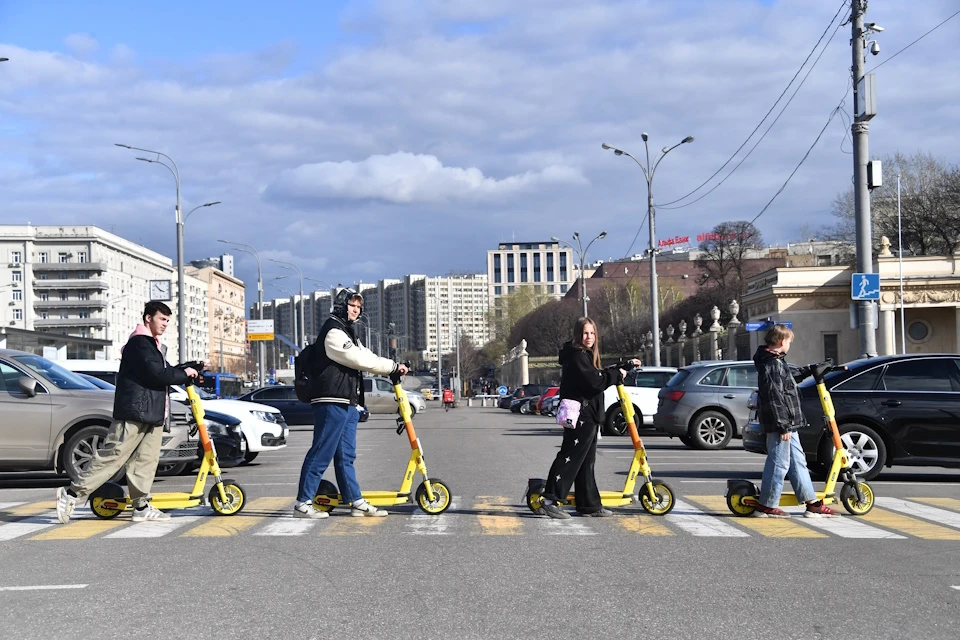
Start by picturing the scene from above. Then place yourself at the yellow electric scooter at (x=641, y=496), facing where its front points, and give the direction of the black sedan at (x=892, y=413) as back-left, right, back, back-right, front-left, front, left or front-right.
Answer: front-left

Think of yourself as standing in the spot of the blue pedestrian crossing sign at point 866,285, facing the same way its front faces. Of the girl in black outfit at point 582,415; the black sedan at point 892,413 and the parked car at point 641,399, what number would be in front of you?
2

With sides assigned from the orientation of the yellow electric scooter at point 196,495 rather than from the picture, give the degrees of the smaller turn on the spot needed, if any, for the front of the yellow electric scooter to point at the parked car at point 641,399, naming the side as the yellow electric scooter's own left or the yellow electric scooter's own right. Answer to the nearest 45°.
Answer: approximately 45° to the yellow electric scooter's own left

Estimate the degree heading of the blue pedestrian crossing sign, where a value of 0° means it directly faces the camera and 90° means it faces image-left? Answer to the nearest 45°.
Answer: approximately 0°

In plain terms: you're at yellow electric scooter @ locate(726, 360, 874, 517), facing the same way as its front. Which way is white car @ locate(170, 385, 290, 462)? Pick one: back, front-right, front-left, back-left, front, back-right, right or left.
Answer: back-left

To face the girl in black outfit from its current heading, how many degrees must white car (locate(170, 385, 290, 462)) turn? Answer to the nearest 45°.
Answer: approximately 45° to its right

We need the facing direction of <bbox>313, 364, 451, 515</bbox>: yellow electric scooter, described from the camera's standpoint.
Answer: facing to the right of the viewer

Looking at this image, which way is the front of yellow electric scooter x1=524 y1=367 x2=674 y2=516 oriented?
to the viewer's right

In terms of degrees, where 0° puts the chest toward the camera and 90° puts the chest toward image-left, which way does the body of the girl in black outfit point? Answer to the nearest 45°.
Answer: approximately 270°

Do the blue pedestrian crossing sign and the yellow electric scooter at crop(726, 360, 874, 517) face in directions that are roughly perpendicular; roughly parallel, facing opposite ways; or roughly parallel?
roughly perpendicular

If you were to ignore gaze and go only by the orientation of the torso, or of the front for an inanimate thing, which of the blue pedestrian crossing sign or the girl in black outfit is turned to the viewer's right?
the girl in black outfit

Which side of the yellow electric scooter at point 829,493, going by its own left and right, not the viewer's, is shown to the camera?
right

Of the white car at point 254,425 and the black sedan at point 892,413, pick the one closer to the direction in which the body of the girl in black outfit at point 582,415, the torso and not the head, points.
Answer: the black sedan

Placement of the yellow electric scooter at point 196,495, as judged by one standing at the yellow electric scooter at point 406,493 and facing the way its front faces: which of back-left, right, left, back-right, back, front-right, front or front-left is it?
back

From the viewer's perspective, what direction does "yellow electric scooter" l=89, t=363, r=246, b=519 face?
to the viewer's right

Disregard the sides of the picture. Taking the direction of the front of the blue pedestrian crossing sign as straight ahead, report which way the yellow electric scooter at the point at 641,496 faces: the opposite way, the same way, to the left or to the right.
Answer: to the left

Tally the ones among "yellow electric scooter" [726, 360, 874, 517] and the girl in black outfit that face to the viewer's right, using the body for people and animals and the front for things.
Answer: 2
